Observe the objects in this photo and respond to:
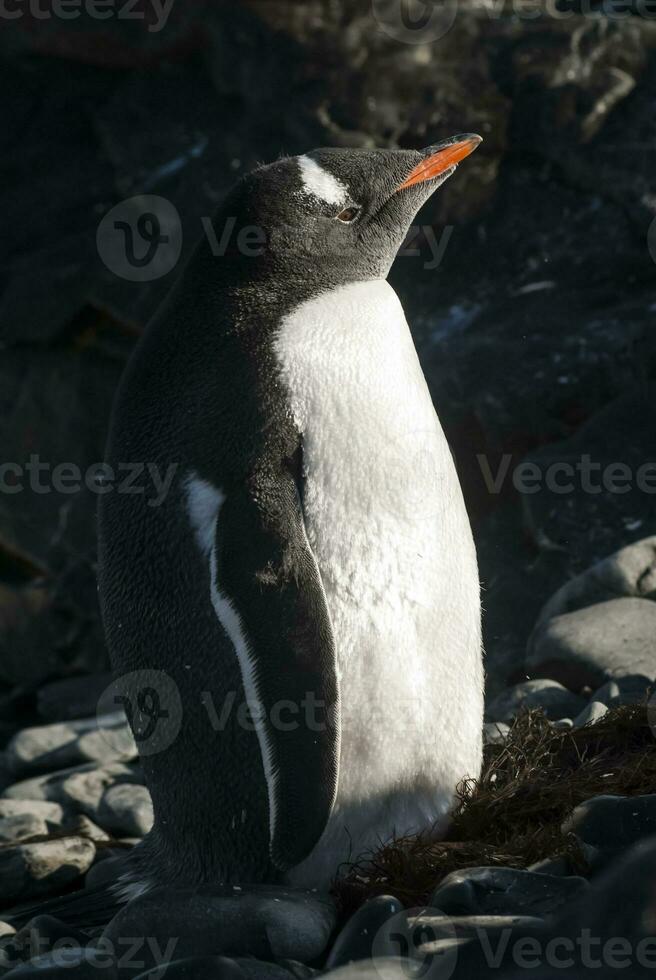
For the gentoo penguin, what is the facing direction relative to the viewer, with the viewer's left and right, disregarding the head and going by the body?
facing to the right of the viewer

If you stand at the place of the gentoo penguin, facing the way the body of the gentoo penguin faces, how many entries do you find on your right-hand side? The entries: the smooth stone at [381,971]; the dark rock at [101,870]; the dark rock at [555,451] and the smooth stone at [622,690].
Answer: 1

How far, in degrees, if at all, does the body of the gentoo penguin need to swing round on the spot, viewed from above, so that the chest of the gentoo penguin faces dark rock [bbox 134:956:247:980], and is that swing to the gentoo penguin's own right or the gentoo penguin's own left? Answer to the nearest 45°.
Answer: approximately 135° to the gentoo penguin's own right

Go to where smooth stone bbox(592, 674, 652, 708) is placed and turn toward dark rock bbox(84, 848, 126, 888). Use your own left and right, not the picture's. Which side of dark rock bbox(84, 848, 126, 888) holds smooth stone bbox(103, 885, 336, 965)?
left

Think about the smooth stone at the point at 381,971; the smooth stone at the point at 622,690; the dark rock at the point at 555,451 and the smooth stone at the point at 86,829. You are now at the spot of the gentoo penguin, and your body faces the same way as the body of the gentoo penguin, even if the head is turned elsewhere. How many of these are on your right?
1

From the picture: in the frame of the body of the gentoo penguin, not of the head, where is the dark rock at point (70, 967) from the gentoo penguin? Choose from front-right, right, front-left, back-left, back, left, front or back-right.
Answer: back-right

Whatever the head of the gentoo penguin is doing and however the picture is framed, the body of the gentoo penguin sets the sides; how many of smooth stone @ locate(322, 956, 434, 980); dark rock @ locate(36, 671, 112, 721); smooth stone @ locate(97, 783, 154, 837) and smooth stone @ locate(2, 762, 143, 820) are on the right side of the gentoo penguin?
1

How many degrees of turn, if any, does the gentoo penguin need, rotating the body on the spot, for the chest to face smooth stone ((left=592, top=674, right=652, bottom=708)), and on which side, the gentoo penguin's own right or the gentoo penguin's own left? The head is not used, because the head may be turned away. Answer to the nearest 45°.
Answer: approximately 45° to the gentoo penguin's own left

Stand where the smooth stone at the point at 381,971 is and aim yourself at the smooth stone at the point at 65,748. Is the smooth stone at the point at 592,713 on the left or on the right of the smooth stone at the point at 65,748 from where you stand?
right

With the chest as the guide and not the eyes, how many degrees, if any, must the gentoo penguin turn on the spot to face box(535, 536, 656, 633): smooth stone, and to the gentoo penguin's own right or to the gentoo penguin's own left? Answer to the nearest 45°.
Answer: approximately 45° to the gentoo penguin's own left

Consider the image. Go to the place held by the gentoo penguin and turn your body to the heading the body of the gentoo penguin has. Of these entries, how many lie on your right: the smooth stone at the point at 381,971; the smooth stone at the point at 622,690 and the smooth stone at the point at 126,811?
1
